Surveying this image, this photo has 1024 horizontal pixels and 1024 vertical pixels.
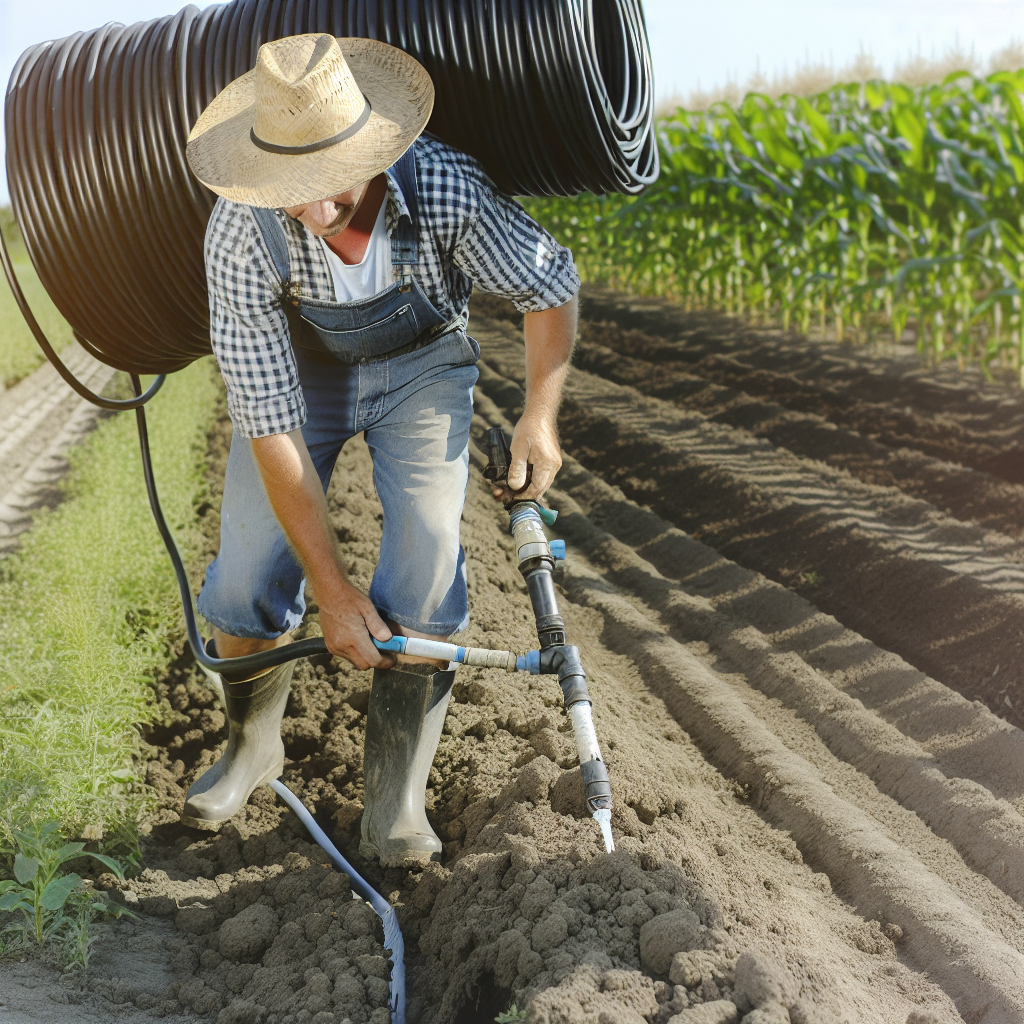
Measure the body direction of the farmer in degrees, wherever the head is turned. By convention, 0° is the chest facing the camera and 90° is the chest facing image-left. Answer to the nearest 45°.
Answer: approximately 0°

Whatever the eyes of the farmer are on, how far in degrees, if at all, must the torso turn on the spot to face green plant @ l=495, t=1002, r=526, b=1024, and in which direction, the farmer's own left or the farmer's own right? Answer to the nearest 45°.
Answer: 0° — they already face it
